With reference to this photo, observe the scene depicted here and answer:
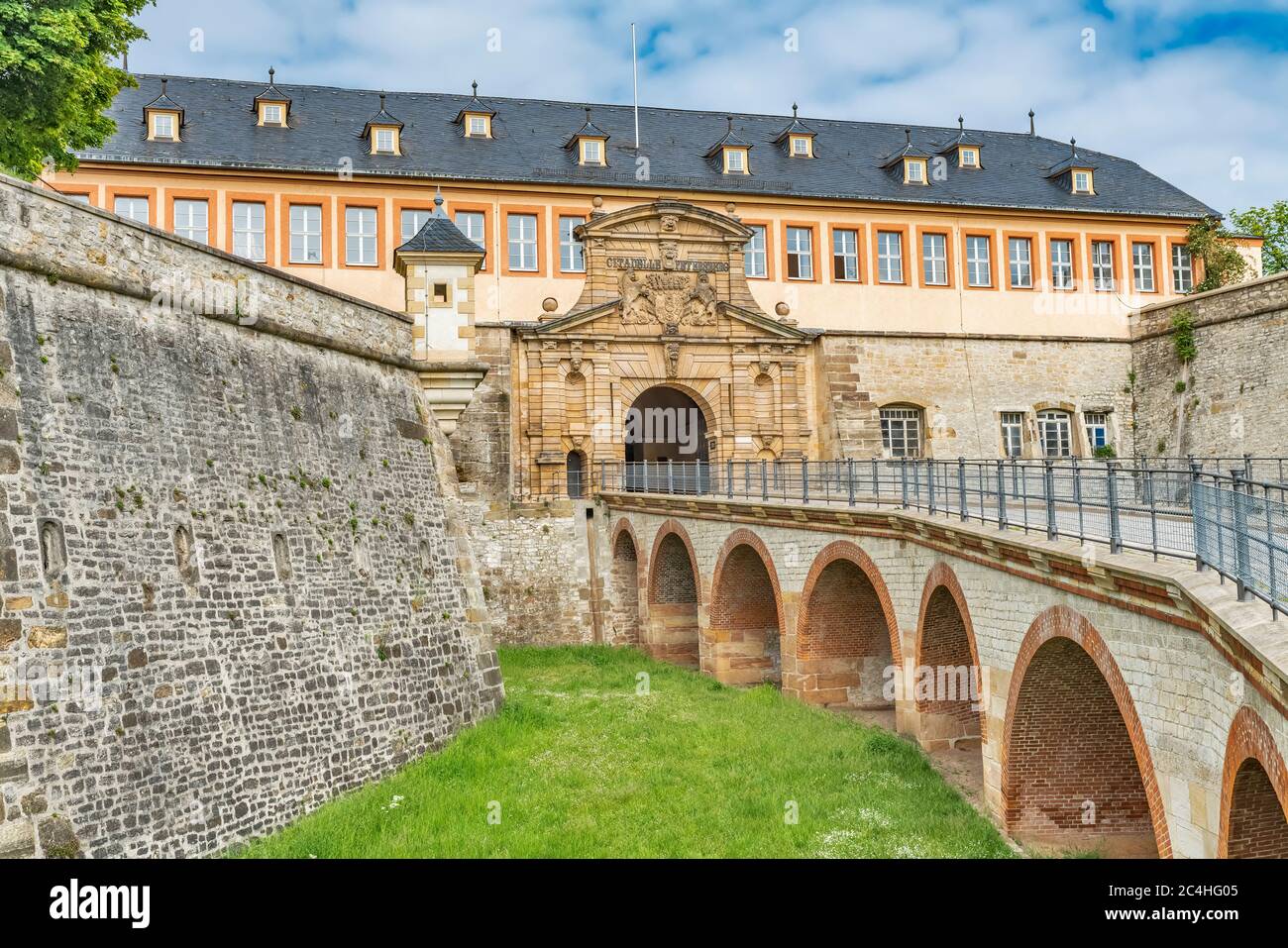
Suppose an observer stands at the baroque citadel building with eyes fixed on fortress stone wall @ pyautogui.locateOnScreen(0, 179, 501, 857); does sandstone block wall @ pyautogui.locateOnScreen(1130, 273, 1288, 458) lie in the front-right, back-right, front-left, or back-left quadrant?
back-left

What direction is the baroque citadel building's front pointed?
toward the camera

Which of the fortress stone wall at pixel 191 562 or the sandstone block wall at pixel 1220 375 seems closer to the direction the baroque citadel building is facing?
the fortress stone wall

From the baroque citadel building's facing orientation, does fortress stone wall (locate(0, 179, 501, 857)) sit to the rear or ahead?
ahead

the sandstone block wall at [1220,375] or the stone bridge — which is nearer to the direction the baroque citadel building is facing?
the stone bridge

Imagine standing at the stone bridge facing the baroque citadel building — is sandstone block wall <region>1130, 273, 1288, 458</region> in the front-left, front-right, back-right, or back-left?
front-right

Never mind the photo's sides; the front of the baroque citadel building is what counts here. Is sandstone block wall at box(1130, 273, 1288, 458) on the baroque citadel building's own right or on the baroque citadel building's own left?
on the baroque citadel building's own left

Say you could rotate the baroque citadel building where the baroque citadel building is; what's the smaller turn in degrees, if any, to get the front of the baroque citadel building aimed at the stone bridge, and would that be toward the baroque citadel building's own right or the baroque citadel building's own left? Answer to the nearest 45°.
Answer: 0° — it already faces it
